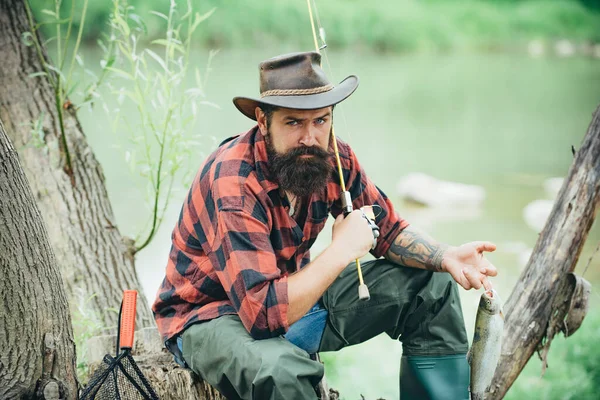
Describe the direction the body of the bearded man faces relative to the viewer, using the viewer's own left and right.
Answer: facing the viewer and to the right of the viewer

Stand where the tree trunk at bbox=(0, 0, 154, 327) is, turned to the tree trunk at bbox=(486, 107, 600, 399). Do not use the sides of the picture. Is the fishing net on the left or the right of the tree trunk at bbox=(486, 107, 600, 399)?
right

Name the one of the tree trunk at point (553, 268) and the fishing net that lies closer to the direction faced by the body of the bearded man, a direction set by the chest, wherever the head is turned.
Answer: the tree trunk

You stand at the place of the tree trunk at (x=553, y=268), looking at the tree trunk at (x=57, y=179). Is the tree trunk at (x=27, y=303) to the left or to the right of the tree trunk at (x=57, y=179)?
left

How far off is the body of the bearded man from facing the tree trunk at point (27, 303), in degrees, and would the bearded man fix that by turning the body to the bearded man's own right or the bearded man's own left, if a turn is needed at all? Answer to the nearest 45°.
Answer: approximately 135° to the bearded man's own right

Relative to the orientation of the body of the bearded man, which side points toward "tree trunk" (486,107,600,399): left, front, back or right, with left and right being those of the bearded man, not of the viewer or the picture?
left

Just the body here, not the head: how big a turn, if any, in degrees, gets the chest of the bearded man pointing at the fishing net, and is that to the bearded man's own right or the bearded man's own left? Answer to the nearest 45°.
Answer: approximately 135° to the bearded man's own right
